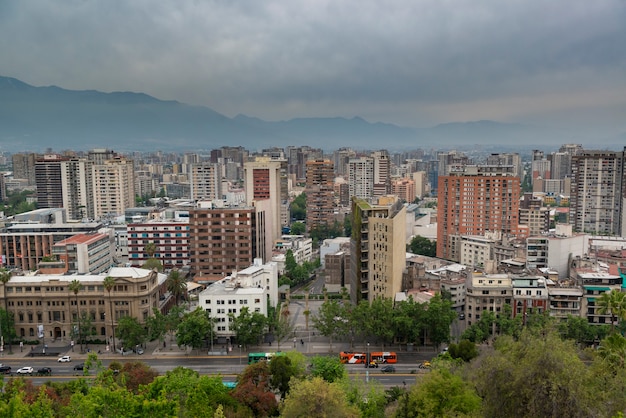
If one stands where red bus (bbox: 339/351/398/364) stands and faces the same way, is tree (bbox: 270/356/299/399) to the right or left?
on its left

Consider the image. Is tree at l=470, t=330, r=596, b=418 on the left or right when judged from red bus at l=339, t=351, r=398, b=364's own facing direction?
on its left

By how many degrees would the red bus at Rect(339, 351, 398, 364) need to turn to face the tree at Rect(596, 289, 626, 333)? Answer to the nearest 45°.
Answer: approximately 180°

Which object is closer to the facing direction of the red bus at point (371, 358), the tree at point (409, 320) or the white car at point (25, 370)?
the white car

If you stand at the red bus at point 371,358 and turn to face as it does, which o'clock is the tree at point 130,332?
The tree is roughly at 12 o'clock from the red bus.

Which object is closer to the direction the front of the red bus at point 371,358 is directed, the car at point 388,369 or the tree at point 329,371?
the tree

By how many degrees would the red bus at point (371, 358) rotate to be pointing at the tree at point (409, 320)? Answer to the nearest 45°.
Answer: approximately 135° to its right

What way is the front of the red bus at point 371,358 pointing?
to the viewer's left
